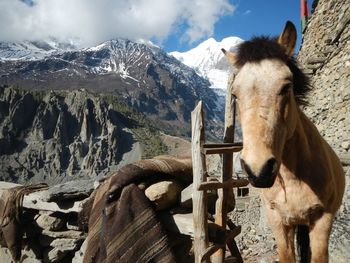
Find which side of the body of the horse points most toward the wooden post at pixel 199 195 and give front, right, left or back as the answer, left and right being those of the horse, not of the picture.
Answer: right

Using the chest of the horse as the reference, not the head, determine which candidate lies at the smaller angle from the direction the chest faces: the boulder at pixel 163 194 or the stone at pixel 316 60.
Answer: the boulder

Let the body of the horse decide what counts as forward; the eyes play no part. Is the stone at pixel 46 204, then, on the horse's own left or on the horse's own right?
on the horse's own right

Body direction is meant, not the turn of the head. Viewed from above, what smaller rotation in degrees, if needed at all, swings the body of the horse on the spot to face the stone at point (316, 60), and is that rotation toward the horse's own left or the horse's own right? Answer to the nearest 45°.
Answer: approximately 180°

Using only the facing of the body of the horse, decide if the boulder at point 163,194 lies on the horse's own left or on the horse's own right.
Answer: on the horse's own right

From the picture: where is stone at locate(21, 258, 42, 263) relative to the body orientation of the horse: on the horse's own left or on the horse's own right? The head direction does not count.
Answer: on the horse's own right

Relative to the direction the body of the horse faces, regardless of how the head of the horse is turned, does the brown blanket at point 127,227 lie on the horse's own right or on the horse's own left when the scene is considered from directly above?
on the horse's own right

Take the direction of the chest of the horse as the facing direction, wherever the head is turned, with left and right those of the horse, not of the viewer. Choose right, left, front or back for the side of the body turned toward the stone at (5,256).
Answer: right

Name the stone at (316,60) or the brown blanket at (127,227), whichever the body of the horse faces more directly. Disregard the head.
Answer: the brown blanket

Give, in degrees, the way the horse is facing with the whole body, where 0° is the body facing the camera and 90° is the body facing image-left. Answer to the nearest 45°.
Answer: approximately 0°
